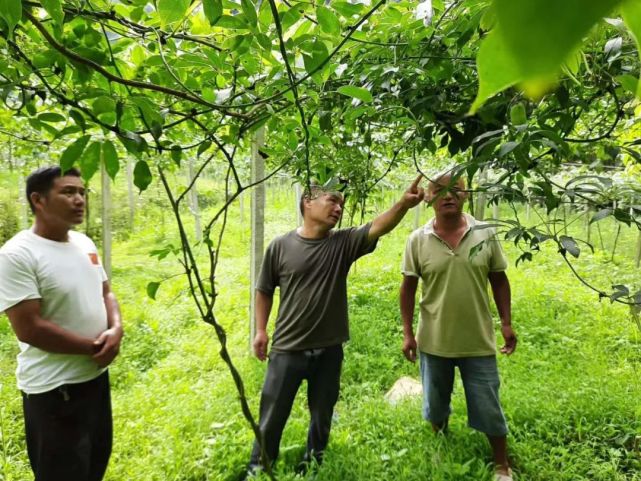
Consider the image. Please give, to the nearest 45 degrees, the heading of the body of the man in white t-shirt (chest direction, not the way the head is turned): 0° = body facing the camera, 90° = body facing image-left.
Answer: approximately 315°

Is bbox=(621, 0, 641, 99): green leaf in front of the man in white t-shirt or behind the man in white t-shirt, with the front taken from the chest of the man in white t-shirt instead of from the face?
in front

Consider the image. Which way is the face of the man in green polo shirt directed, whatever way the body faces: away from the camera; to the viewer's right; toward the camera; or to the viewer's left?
toward the camera

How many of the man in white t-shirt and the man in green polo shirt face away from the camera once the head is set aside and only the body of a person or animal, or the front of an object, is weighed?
0

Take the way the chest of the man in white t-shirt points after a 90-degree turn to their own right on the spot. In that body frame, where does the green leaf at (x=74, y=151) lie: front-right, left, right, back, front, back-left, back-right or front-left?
front-left

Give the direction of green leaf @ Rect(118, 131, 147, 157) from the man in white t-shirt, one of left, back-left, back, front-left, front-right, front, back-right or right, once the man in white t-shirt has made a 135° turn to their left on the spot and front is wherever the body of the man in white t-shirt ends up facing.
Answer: back

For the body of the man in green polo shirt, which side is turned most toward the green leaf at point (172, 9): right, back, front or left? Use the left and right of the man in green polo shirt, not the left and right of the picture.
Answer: front

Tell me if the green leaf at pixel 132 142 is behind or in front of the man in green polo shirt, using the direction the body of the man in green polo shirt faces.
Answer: in front

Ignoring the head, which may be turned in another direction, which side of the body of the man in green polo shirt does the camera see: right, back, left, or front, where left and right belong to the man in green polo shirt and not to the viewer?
front

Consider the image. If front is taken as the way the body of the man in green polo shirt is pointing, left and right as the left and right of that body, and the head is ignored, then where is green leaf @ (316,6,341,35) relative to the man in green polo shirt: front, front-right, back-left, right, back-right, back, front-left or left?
front

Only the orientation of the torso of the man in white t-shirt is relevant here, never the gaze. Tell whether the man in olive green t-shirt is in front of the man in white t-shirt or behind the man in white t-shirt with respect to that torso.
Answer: in front

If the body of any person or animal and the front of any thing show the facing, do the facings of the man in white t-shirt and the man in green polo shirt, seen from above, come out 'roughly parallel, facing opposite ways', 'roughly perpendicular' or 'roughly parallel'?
roughly perpendicular
